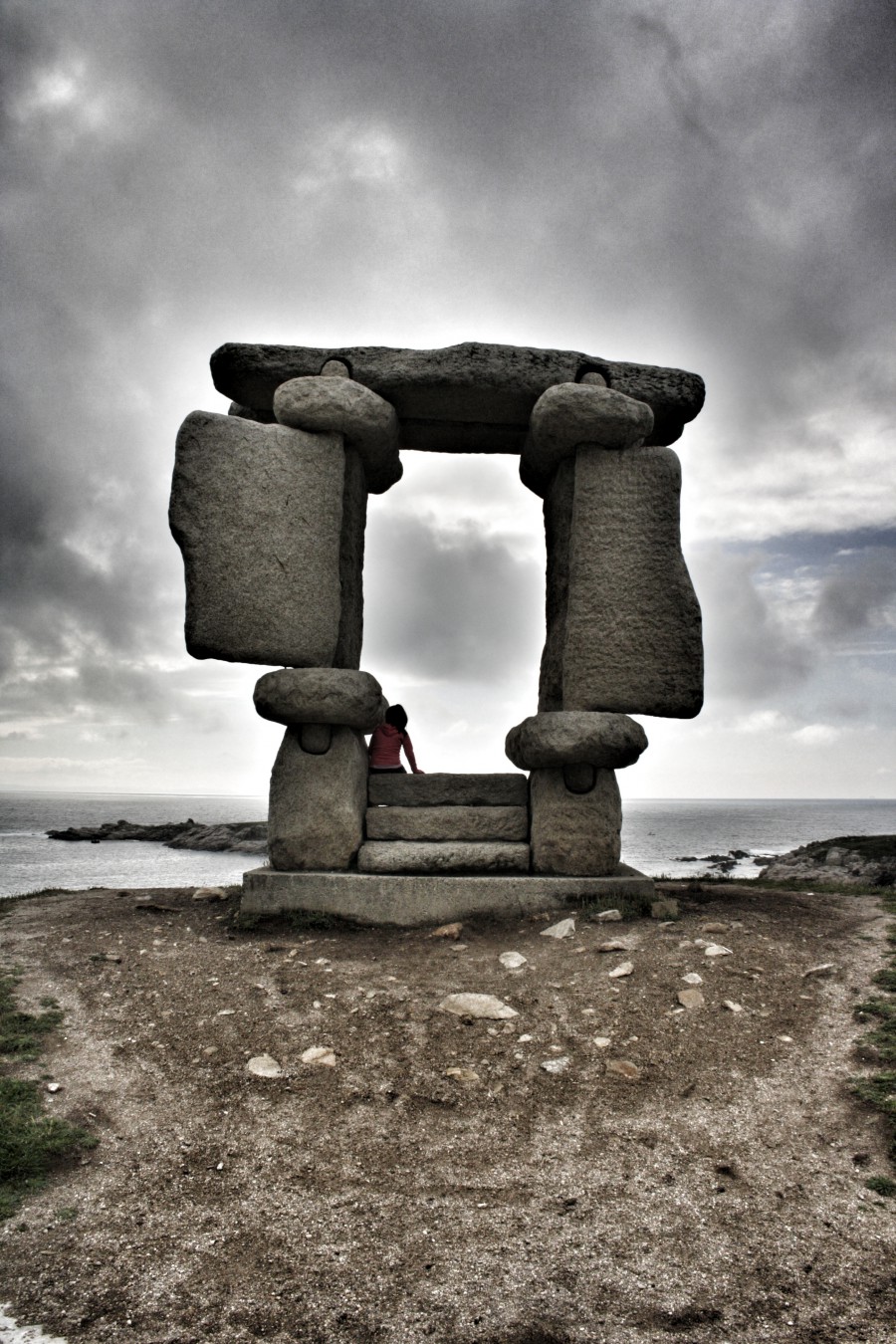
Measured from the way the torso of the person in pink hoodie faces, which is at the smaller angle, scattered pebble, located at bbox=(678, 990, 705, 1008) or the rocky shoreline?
the rocky shoreline

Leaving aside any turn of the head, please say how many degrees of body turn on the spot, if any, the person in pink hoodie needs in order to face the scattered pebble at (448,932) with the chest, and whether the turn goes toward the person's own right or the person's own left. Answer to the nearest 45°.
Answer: approximately 180°

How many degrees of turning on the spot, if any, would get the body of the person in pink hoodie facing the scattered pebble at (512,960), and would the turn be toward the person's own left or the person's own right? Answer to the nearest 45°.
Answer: approximately 180°

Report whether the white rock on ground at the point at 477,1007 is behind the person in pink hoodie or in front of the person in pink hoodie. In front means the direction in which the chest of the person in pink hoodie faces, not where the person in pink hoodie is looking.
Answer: behind

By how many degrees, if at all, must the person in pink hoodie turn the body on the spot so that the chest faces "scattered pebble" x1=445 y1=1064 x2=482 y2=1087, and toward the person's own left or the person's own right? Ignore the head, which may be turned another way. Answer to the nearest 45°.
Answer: approximately 180°

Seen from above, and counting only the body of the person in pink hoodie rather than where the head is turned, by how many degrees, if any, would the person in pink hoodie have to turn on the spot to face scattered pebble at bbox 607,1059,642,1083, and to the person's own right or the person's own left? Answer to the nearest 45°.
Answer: approximately 180°

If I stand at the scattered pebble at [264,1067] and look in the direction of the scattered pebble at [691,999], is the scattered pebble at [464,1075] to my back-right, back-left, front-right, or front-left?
front-right

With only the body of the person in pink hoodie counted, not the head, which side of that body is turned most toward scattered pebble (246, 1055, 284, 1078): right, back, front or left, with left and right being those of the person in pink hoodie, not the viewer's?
back

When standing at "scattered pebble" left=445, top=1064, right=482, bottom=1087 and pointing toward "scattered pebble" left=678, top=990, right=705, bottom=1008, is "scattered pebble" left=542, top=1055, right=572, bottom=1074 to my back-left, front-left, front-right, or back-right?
front-right

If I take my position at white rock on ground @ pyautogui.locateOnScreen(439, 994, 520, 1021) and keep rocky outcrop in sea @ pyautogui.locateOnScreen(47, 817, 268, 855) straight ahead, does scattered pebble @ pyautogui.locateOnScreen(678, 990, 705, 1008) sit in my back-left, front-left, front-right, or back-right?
back-right

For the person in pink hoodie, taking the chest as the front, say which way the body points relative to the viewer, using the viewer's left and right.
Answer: facing away from the viewer

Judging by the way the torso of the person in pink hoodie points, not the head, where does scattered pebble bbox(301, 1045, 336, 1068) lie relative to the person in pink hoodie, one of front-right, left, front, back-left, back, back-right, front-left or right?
back
